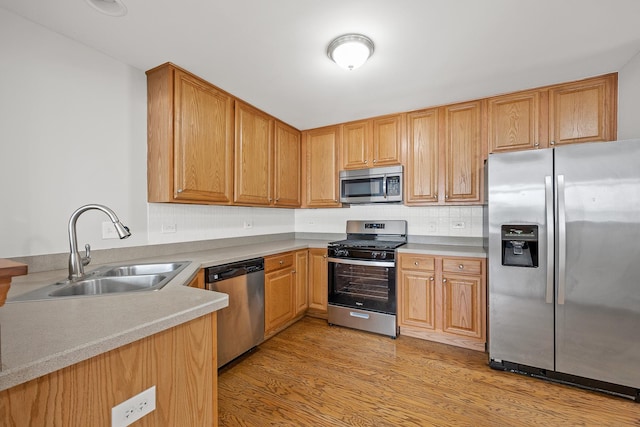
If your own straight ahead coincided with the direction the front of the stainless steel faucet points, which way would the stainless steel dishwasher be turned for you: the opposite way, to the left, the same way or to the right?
to the right

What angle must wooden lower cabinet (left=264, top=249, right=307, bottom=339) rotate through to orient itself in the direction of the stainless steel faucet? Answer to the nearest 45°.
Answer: approximately 90° to its right

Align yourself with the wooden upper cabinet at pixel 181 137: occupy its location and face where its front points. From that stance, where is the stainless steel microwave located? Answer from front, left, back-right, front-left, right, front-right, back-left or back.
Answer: front-left

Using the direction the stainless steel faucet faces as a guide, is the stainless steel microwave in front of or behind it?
in front

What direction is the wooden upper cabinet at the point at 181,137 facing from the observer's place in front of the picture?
facing the viewer and to the right of the viewer

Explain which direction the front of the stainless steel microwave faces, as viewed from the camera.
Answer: facing the viewer

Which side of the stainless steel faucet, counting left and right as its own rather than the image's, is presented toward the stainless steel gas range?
front

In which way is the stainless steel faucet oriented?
to the viewer's right
